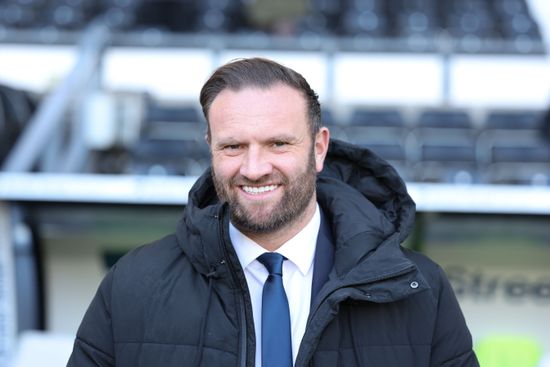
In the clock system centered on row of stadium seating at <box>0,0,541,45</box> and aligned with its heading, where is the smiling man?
The smiling man is roughly at 12 o'clock from the row of stadium seating.

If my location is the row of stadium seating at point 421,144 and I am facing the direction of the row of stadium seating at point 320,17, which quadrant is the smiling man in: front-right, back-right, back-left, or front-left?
back-left

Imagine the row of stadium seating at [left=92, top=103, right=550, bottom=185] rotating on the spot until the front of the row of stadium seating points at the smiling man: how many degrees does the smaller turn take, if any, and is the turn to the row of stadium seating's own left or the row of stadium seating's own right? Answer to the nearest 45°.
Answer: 0° — it already faces them

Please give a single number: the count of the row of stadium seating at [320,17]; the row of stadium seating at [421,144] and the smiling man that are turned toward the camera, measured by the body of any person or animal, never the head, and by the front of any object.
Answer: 3

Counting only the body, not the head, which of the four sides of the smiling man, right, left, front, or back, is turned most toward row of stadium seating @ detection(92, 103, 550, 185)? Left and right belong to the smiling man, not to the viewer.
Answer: back

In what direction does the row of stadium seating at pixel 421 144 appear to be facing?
toward the camera

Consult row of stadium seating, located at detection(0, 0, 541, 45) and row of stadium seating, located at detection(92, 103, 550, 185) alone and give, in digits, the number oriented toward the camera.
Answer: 2

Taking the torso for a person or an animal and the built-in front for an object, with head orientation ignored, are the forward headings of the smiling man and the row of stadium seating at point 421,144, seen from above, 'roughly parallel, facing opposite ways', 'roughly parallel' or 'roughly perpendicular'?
roughly parallel

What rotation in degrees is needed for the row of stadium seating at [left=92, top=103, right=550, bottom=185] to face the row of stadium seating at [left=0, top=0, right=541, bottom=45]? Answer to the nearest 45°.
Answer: approximately 180°

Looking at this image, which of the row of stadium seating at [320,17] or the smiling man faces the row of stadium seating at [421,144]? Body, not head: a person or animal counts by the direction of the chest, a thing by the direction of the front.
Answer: the row of stadium seating at [320,17]

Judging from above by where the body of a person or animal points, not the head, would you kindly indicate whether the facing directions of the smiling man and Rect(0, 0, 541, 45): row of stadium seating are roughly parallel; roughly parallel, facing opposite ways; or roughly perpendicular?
roughly parallel

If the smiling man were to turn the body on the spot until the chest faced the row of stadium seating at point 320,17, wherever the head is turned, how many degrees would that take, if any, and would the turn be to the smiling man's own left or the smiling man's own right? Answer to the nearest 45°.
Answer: approximately 180°
